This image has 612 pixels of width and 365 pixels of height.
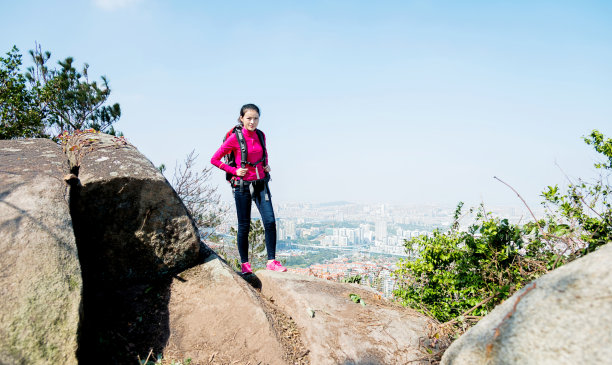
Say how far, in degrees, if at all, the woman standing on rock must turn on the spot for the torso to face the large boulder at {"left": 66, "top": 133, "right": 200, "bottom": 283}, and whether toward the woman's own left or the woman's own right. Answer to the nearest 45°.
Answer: approximately 90° to the woman's own right

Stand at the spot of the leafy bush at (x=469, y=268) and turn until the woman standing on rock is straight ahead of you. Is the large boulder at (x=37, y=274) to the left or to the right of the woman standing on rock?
left

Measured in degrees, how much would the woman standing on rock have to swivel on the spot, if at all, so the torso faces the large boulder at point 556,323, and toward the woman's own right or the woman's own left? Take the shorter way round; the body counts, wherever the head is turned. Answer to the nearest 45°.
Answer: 0° — they already face it

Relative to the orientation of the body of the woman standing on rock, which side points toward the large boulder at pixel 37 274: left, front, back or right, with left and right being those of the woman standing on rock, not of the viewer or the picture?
right

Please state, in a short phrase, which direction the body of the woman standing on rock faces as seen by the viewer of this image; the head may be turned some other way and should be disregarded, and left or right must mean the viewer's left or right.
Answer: facing the viewer and to the right of the viewer

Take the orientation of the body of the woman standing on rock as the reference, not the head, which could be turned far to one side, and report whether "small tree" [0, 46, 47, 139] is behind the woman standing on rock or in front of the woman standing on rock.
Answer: behind
